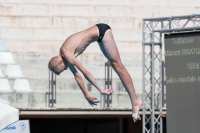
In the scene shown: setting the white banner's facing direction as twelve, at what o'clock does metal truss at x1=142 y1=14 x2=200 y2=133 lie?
The metal truss is roughly at 10 o'clock from the white banner.

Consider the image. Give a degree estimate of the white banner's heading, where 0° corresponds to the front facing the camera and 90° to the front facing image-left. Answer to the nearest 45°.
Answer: approximately 0°
